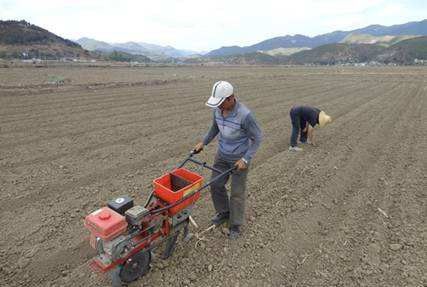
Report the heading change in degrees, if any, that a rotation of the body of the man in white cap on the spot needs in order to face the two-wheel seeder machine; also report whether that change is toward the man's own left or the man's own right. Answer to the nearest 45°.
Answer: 0° — they already face it

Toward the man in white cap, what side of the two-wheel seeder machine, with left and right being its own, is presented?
back

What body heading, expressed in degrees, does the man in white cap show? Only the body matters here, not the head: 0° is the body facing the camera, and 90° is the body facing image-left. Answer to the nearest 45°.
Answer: approximately 45°

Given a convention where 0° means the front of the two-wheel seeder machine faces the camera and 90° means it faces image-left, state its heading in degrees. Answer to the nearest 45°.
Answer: approximately 45°

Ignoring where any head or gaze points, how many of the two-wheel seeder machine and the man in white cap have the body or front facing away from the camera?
0
